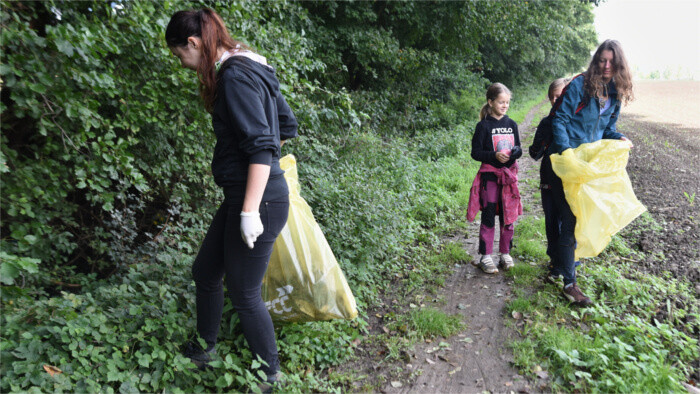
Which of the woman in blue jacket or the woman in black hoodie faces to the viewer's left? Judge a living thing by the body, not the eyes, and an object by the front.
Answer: the woman in black hoodie

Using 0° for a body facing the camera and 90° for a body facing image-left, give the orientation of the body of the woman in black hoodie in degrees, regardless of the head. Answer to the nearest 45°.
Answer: approximately 90°

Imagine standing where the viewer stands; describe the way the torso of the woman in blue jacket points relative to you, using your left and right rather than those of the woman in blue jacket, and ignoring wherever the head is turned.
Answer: facing the viewer and to the right of the viewer

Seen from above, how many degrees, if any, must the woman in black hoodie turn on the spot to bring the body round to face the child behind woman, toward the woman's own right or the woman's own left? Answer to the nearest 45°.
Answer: approximately 180°

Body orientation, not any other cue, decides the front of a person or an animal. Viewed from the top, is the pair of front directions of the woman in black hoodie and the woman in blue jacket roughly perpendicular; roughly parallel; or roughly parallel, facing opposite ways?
roughly perpendicular

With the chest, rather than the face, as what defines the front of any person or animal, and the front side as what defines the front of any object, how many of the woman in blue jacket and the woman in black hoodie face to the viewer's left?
1

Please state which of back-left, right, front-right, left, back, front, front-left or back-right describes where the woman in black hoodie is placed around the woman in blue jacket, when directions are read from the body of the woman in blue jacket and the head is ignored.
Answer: right
